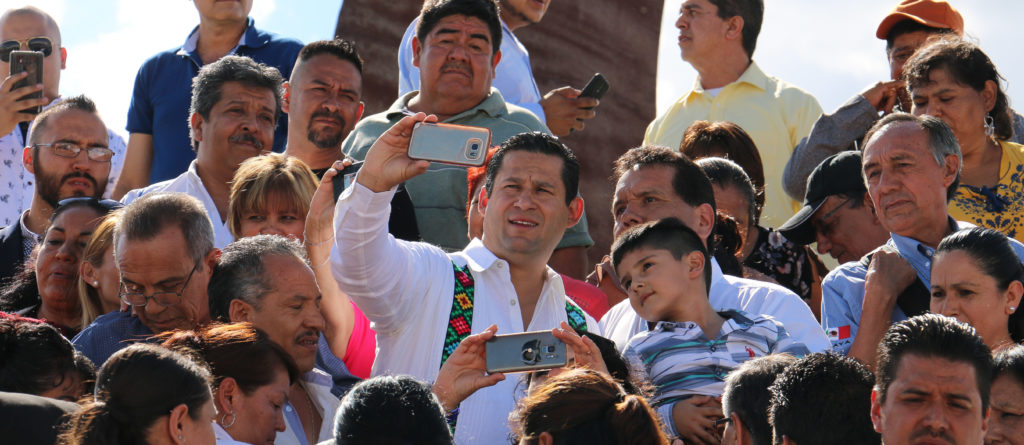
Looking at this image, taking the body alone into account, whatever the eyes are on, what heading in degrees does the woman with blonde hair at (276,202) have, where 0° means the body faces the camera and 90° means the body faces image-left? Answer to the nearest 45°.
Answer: approximately 0°

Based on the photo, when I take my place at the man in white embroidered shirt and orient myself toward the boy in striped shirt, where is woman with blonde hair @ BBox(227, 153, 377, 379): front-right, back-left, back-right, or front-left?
back-left

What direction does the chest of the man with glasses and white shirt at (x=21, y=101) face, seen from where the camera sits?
toward the camera

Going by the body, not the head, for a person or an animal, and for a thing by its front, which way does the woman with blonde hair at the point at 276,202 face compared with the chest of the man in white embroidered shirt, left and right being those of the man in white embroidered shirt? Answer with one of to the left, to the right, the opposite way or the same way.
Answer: the same way

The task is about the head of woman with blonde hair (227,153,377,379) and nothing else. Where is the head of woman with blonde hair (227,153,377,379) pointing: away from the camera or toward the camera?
toward the camera

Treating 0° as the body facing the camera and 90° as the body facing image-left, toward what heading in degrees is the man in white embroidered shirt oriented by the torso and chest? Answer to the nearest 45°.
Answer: approximately 0°

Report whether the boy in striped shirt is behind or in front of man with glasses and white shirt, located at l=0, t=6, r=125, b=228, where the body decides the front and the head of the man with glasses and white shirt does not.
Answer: in front

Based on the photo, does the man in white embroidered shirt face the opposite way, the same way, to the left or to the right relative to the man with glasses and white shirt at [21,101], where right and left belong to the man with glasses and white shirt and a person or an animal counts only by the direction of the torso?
the same way

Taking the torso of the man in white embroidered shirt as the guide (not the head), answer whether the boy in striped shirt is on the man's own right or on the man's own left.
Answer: on the man's own left

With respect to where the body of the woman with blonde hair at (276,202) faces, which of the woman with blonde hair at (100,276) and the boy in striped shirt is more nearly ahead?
the boy in striped shirt

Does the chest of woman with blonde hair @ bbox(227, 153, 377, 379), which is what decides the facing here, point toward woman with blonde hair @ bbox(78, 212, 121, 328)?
no

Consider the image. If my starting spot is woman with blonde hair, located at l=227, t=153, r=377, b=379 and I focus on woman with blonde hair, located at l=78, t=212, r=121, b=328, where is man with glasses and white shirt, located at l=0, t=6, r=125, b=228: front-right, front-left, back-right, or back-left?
front-right

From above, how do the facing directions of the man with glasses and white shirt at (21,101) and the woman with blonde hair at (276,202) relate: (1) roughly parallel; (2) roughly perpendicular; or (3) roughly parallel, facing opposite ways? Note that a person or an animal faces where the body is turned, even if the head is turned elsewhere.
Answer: roughly parallel

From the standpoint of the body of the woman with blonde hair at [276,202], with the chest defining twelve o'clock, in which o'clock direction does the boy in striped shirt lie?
The boy in striped shirt is roughly at 10 o'clock from the woman with blonde hair.

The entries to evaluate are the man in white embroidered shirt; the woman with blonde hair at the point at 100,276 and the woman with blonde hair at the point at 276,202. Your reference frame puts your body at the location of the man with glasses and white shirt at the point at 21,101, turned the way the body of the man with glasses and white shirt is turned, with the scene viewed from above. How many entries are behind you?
0

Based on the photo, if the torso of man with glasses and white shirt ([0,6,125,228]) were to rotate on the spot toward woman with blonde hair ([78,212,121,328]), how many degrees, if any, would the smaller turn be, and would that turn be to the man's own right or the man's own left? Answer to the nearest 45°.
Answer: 0° — they already face them

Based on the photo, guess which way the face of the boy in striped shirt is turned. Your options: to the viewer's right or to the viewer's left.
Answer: to the viewer's left

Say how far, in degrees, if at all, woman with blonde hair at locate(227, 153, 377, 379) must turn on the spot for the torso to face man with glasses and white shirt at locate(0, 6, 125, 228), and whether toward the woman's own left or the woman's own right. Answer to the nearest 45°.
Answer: approximately 135° to the woman's own right

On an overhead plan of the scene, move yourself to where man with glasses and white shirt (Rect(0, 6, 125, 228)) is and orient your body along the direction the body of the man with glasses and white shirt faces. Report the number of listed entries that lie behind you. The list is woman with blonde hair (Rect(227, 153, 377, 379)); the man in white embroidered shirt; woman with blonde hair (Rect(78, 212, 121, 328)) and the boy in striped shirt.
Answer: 0

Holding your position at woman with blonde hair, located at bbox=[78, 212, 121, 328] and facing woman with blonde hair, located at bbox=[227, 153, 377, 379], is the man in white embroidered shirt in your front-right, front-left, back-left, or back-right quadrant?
front-right
